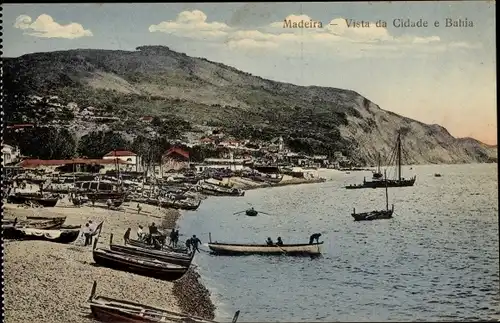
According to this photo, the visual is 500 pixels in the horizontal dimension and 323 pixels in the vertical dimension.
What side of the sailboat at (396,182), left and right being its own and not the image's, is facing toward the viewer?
right

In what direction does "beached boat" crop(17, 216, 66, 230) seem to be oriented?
to the viewer's right

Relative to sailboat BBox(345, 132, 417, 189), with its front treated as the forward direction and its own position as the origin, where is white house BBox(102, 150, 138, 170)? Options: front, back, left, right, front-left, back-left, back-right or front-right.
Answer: back

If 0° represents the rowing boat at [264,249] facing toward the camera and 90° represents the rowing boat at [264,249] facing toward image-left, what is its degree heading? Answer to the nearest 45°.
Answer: approximately 90°

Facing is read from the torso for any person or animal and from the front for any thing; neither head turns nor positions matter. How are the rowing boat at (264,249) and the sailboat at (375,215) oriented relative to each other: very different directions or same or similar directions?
very different directions

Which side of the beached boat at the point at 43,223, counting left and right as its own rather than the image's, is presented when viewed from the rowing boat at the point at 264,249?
front

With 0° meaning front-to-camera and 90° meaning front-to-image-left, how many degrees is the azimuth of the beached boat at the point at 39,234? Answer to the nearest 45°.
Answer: approximately 270°
